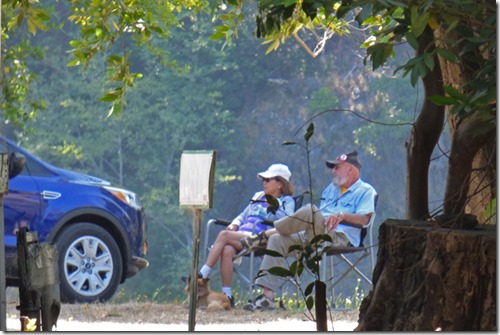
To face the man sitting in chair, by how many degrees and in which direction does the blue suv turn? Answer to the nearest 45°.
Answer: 0° — it already faces them

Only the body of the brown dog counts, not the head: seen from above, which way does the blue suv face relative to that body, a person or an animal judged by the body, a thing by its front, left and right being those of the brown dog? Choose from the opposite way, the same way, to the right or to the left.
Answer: the opposite way

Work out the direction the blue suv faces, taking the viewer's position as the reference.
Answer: facing to the right of the viewer

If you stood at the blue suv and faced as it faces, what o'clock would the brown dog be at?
The brown dog is roughly at 1 o'clock from the blue suv.

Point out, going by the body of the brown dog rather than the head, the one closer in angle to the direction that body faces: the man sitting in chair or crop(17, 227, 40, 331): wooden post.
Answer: the wooden post

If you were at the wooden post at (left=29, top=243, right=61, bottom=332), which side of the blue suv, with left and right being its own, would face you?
right
